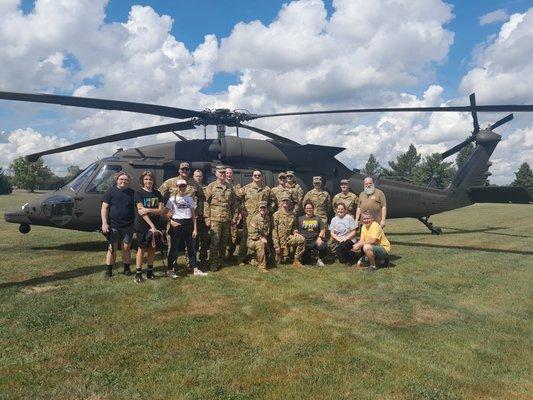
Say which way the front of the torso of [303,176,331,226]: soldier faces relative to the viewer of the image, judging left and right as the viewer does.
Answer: facing the viewer

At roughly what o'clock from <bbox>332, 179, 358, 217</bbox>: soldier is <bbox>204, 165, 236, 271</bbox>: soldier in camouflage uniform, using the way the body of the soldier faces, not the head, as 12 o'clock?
The soldier in camouflage uniform is roughly at 2 o'clock from the soldier.

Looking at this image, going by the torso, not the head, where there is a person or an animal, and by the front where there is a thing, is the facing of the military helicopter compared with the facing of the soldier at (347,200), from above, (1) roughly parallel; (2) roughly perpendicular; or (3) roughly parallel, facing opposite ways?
roughly perpendicular

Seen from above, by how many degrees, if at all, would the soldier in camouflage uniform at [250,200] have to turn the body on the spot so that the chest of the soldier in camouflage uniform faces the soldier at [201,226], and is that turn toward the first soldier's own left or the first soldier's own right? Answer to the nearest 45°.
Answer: approximately 90° to the first soldier's own right

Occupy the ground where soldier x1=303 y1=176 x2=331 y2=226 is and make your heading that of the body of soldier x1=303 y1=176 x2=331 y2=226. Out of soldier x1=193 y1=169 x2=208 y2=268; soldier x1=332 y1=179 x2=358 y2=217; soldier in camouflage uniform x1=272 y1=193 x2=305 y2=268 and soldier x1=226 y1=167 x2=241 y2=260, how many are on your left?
1

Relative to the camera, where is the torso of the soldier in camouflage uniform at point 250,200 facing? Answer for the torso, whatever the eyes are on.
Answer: toward the camera

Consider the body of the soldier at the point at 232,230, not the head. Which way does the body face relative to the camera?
toward the camera

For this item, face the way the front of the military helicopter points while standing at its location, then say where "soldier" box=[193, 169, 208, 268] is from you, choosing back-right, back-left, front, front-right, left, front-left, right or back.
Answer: left

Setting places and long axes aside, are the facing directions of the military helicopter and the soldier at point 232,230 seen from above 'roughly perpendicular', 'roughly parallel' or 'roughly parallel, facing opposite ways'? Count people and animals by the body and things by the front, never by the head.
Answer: roughly perpendicular

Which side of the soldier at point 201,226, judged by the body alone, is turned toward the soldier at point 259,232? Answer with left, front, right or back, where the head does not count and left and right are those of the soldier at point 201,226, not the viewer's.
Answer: left

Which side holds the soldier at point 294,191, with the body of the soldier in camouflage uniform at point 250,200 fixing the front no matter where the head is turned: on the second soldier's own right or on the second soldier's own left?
on the second soldier's own left

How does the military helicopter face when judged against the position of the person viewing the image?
facing to the left of the viewer
